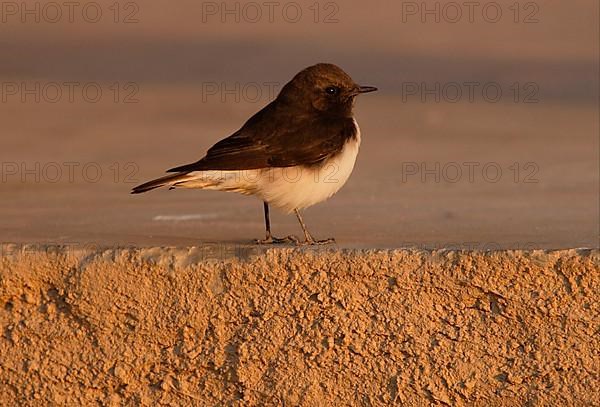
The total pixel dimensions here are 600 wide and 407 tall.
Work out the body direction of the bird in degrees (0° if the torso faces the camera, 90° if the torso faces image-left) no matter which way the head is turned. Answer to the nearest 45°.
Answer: approximately 270°
